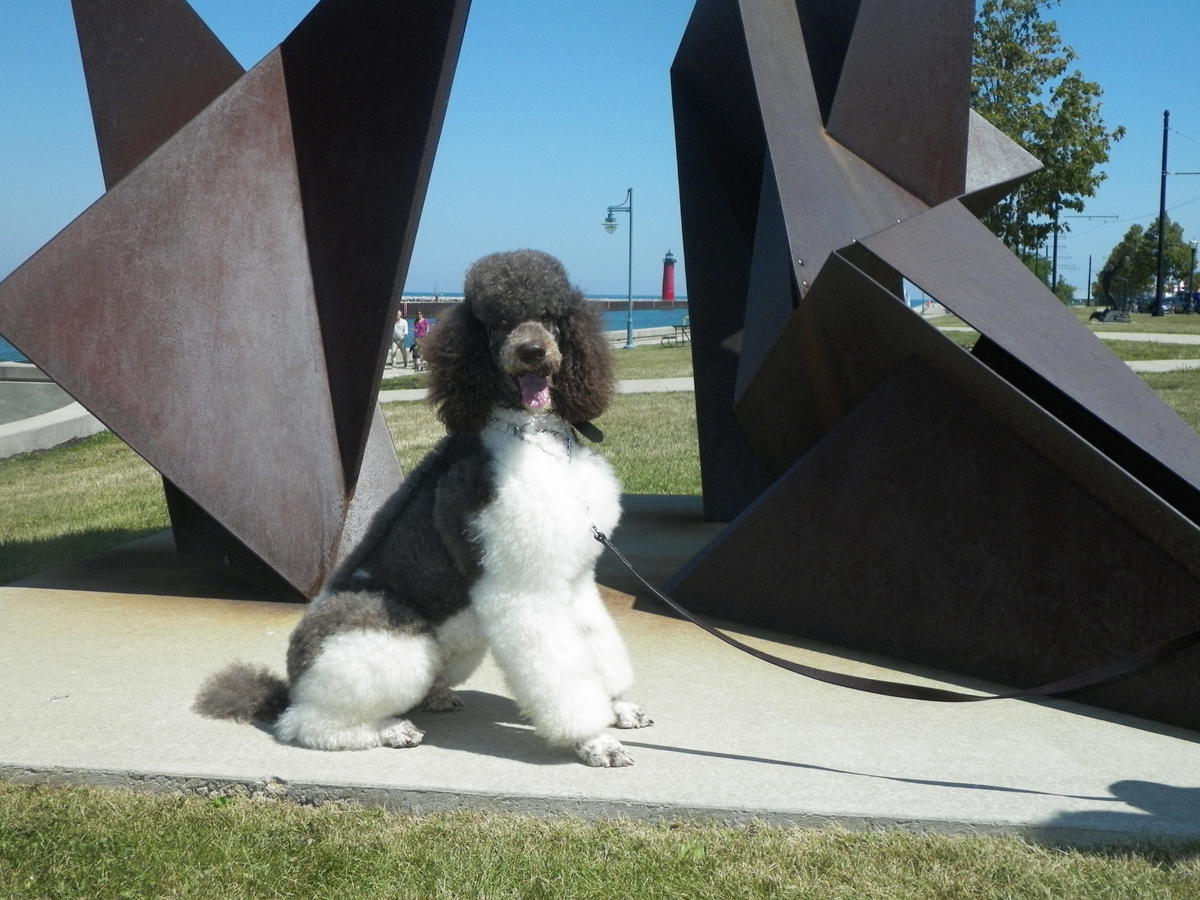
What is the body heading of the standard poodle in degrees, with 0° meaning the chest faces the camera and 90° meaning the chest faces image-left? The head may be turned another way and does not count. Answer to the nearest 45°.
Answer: approximately 315°

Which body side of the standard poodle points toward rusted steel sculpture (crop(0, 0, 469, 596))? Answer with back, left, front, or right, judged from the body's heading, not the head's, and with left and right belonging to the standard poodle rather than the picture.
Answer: back

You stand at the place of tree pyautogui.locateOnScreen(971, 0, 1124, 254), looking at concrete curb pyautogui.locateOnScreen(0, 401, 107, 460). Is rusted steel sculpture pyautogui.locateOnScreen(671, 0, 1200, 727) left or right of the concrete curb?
left

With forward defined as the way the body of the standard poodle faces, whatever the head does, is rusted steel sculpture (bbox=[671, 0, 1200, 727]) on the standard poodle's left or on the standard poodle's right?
on the standard poodle's left

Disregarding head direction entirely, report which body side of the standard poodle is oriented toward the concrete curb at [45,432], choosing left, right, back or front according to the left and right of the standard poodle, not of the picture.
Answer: back

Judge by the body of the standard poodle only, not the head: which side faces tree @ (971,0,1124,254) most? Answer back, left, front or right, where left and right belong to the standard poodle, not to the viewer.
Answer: left

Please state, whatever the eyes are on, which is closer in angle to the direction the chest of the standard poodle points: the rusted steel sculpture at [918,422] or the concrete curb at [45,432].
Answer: the rusted steel sculpture
